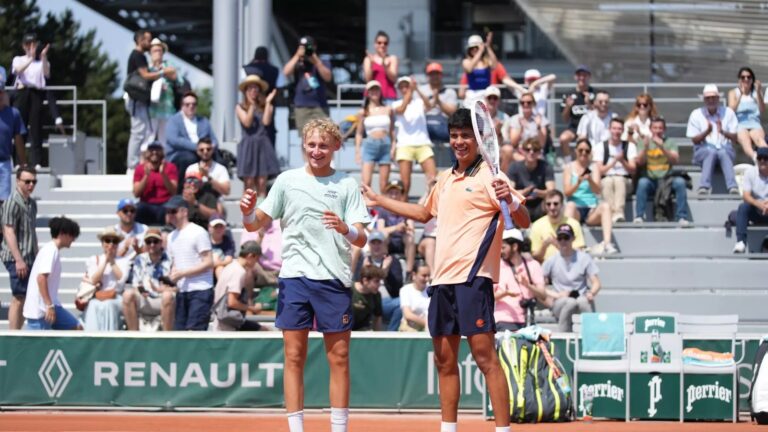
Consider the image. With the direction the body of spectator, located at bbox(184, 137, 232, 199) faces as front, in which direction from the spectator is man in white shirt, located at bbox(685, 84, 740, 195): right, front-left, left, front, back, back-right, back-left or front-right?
left

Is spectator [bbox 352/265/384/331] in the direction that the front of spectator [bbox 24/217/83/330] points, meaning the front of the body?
yes

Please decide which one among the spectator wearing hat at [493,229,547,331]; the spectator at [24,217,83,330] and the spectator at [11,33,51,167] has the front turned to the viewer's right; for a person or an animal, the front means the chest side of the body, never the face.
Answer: the spectator at [24,217,83,330]

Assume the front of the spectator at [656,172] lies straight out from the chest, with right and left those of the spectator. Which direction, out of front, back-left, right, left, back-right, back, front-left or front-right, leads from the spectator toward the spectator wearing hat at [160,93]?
right

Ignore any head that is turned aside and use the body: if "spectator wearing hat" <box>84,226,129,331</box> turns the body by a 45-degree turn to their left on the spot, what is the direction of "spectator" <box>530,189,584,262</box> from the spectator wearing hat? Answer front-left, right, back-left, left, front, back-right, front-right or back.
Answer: front-left

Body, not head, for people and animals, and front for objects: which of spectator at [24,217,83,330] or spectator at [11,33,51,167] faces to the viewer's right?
spectator at [24,217,83,330]

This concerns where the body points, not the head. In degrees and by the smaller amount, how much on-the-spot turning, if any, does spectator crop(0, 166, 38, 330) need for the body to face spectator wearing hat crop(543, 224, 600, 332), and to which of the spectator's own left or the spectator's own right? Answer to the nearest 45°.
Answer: approximately 45° to the spectator's own left
